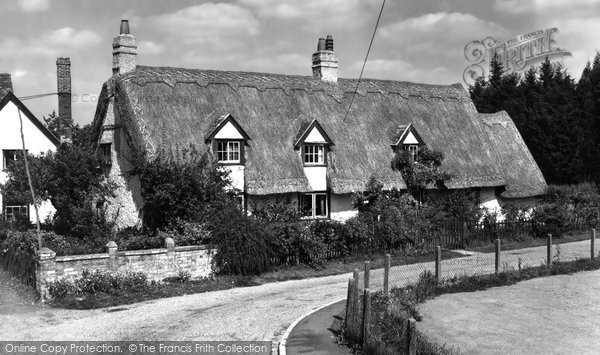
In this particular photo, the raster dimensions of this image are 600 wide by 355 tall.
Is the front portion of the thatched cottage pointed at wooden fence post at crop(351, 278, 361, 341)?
yes

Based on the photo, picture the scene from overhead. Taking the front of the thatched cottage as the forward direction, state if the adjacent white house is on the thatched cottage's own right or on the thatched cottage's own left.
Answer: on the thatched cottage's own right

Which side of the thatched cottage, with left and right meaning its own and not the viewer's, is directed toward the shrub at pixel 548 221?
left

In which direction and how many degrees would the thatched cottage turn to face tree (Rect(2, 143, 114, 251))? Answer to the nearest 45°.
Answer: approximately 45° to its right

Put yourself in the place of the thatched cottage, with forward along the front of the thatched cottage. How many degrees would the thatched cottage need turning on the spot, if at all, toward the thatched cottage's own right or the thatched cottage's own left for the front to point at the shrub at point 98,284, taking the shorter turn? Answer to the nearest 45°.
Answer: approximately 45° to the thatched cottage's own right

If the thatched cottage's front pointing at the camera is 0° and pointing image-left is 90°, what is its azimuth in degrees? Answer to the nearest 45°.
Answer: approximately 0°

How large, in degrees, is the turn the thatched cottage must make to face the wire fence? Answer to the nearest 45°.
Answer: approximately 45° to its left

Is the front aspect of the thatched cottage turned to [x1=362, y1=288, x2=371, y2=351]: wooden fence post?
yes

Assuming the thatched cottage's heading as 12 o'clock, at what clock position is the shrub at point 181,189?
The shrub is roughly at 1 o'clock from the thatched cottage.
